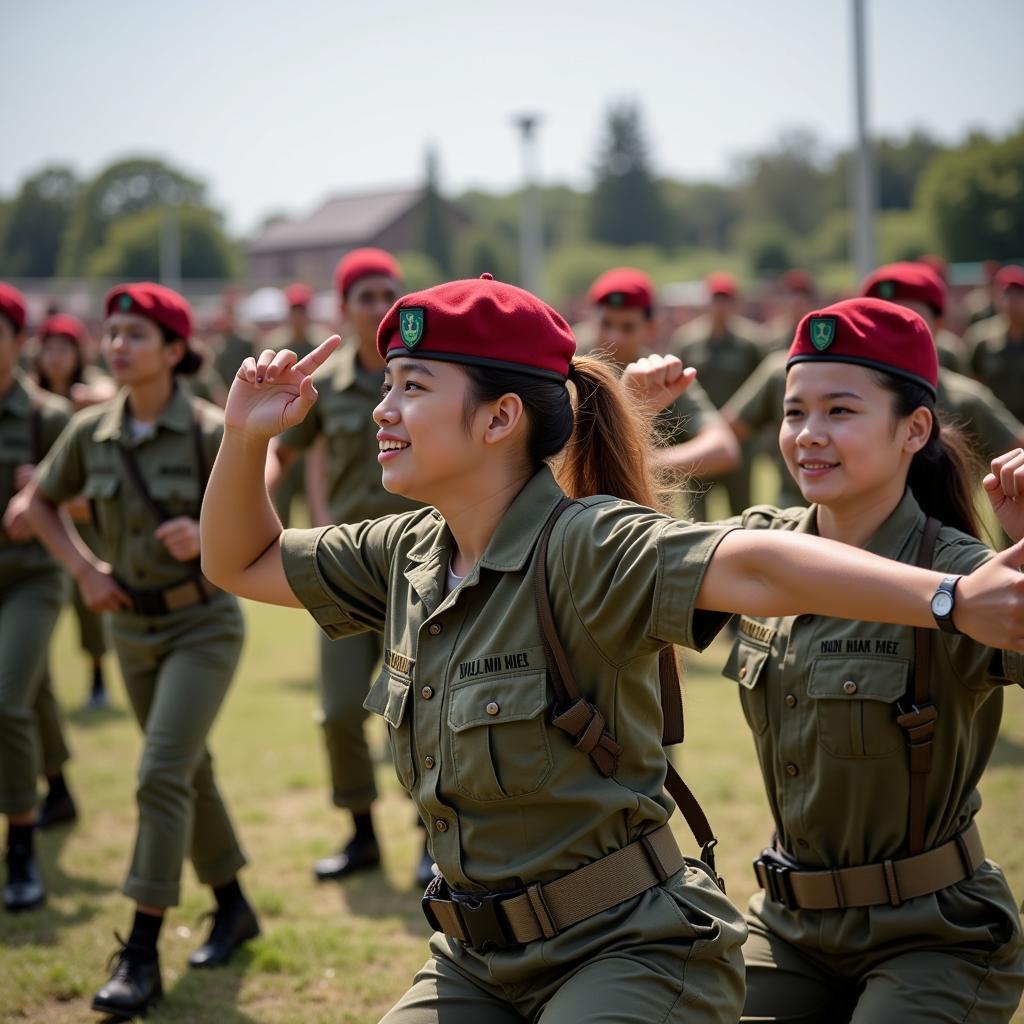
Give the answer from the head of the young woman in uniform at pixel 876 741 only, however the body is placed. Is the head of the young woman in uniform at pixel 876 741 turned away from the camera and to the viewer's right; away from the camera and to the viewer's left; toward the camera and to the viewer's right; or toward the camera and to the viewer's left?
toward the camera and to the viewer's left

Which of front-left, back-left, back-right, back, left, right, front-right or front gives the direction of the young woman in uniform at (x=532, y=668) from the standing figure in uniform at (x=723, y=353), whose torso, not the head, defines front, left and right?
front

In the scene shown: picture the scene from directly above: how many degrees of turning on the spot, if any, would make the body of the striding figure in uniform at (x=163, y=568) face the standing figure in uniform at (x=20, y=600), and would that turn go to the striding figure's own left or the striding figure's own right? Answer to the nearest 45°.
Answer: approximately 90° to the striding figure's own right

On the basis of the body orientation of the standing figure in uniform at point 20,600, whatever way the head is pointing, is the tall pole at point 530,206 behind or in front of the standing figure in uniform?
behind

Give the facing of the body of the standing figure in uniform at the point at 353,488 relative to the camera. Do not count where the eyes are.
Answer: toward the camera

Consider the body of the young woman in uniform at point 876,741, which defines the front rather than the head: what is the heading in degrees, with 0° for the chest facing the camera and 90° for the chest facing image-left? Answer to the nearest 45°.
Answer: approximately 45°

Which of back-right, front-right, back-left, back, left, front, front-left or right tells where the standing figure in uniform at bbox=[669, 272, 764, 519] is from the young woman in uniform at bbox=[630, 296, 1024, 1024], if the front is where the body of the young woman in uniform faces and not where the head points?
back-right

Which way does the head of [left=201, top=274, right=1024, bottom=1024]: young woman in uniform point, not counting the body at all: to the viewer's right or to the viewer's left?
to the viewer's left

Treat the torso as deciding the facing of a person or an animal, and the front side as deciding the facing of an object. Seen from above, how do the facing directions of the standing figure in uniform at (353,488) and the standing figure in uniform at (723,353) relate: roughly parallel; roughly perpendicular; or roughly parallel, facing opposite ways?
roughly parallel

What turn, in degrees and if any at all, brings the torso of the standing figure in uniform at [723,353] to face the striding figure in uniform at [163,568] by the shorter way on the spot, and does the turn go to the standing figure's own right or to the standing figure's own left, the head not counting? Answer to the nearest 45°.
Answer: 0° — they already face them

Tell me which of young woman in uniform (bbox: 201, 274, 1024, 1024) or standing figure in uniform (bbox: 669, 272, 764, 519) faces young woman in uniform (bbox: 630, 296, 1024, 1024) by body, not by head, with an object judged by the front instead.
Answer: the standing figure in uniform

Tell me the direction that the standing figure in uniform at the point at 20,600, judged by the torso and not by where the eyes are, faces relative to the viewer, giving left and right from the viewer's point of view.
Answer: facing the viewer

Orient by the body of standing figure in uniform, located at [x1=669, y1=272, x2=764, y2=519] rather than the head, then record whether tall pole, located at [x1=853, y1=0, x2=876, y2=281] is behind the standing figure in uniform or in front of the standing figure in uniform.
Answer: behind
